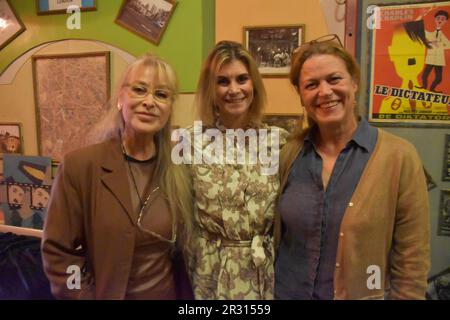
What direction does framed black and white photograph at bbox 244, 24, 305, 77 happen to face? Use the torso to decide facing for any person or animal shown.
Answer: toward the camera

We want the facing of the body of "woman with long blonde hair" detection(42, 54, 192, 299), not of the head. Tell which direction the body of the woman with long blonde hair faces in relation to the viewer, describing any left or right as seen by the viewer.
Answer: facing the viewer and to the right of the viewer

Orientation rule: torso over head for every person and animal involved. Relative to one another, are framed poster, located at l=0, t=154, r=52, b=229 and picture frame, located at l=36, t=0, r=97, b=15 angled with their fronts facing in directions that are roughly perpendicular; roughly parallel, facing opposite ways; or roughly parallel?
roughly parallel

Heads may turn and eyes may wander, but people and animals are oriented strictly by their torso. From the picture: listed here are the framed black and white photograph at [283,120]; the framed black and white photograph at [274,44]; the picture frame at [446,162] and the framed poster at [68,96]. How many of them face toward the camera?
4

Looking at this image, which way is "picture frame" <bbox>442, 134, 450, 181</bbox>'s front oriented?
toward the camera

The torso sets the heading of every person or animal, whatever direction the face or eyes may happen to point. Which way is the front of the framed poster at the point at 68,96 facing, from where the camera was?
facing the viewer

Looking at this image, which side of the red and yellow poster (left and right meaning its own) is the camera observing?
front

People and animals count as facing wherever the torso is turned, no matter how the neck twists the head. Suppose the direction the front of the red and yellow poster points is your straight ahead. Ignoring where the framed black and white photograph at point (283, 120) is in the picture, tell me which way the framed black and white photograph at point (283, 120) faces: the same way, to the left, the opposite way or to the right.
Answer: the same way

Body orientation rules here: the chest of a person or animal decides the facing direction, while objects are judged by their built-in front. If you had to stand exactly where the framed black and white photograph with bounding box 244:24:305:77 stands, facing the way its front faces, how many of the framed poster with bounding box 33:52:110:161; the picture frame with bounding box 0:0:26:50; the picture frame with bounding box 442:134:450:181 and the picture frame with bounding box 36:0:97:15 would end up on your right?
3

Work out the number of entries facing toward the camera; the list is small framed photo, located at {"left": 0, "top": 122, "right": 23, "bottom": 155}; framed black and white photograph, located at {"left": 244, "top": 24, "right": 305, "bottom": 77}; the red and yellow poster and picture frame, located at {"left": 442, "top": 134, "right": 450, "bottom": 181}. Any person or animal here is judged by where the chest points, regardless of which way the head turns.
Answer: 4
